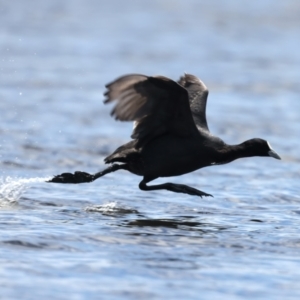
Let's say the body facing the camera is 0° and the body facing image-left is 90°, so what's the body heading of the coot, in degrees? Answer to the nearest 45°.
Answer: approximately 270°
